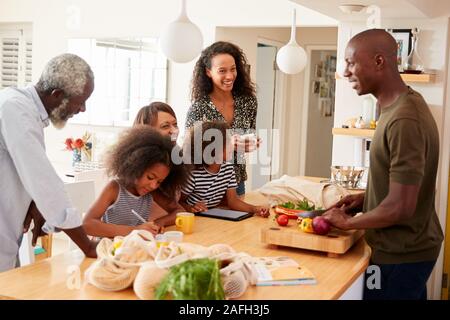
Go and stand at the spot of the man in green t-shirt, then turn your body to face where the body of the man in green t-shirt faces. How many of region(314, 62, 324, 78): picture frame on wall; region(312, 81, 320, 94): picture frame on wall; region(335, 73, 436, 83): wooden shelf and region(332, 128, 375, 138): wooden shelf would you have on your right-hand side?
4

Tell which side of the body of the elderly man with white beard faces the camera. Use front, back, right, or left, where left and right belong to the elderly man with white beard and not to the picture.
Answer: right

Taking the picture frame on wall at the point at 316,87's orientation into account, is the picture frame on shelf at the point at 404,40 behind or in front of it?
in front

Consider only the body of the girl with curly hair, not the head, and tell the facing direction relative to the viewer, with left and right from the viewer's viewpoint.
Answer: facing the viewer and to the right of the viewer

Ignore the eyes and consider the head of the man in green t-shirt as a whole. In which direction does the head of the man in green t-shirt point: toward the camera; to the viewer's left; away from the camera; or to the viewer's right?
to the viewer's left

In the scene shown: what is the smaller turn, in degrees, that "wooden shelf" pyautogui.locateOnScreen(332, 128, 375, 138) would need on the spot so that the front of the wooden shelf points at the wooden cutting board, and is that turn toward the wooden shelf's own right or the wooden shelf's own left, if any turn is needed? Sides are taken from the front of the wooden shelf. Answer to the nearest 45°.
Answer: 0° — it already faces it

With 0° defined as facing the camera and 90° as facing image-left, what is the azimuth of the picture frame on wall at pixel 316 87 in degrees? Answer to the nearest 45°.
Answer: approximately 0°

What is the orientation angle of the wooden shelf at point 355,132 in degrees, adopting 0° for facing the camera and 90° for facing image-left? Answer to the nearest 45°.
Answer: approximately 0°

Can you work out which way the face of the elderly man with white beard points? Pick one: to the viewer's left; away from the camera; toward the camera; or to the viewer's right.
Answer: to the viewer's right

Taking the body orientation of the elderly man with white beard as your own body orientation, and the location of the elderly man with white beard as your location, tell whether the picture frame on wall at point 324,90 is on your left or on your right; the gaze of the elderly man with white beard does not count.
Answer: on your left

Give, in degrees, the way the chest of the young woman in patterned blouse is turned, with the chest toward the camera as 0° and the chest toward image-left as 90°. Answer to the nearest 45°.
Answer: approximately 315°

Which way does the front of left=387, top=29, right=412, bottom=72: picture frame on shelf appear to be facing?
toward the camera
